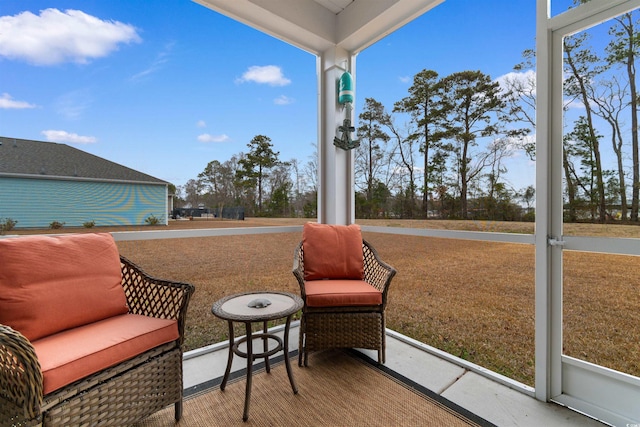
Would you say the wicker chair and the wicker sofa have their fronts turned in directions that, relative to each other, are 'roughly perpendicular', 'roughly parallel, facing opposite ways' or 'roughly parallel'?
roughly perpendicular

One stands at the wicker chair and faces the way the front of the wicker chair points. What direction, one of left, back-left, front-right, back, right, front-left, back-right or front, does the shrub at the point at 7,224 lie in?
right

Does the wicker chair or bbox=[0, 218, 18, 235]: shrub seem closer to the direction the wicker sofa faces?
the wicker chair

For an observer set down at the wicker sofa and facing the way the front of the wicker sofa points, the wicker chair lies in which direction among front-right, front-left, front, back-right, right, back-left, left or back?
front-left

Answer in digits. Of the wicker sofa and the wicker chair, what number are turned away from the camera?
0

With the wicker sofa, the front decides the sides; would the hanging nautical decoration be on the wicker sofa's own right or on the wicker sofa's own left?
on the wicker sofa's own left

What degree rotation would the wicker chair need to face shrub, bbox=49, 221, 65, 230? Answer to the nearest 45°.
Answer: approximately 90° to its right

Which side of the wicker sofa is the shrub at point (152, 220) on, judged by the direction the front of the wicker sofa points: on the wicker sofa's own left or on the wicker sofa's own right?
on the wicker sofa's own left

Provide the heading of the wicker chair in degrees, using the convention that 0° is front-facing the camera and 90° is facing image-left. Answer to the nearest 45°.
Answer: approximately 0°

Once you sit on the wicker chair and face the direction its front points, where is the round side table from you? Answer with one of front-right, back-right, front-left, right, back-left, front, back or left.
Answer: front-right

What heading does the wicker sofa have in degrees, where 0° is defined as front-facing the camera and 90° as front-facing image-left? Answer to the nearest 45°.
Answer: approximately 315°
